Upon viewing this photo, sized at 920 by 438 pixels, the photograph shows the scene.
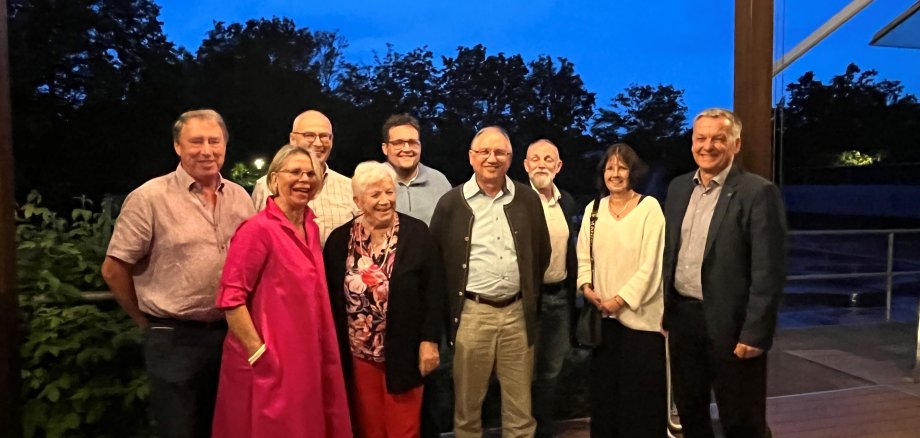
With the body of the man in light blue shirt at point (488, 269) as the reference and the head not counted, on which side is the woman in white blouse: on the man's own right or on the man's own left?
on the man's own left

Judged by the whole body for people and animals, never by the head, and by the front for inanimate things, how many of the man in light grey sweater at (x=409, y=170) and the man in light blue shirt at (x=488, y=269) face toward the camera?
2

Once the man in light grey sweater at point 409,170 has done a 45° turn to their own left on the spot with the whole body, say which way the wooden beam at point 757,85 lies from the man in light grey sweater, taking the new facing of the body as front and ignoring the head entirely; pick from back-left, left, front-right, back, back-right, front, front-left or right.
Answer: front-left

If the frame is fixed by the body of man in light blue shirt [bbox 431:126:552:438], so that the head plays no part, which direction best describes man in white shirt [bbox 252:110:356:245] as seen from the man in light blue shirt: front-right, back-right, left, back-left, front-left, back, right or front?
right

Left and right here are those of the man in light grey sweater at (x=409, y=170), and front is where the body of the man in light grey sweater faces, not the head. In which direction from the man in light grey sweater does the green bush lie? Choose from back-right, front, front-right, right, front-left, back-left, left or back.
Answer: right

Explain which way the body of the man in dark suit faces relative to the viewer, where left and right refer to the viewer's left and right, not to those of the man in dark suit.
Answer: facing the viewer and to the left of the viewer

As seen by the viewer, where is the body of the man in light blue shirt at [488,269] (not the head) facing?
toward the camera

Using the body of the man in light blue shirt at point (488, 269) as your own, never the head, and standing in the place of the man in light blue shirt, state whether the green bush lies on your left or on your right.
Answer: on your right

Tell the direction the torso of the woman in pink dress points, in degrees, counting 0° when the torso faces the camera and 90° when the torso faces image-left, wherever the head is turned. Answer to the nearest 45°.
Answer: approximately 315°

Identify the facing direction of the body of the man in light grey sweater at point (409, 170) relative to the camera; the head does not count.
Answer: toward the camera
